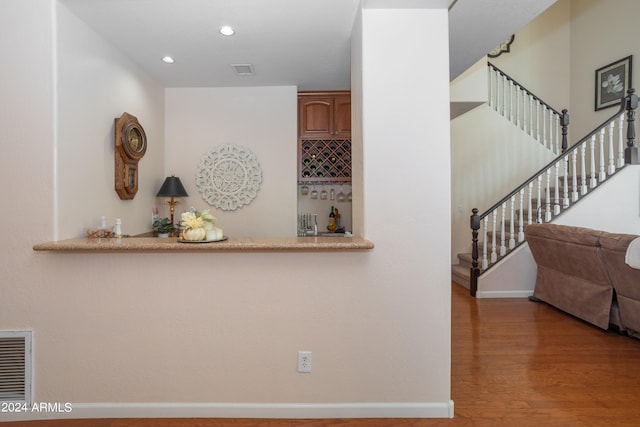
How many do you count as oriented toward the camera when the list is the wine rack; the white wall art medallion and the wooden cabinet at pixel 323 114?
3

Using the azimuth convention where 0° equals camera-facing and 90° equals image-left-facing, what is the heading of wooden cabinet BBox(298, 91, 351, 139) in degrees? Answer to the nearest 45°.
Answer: approximately 0°

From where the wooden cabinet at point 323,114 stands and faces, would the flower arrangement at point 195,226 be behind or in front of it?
in front

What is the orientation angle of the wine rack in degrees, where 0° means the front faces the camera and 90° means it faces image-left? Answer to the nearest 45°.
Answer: approximately 0°

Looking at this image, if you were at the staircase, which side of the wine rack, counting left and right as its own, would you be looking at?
left

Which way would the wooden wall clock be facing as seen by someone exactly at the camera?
facing the viewer and to the right of the viewer

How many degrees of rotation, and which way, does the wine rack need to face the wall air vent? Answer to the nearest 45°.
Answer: approximately 45° to its right

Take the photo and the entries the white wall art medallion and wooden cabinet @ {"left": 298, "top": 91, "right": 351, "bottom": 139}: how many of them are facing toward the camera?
2

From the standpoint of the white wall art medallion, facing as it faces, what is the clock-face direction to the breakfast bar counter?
The breakfast bar counter is roughly at 12 o'clock from the white wall art medallion.
